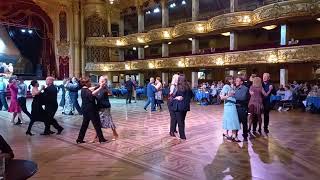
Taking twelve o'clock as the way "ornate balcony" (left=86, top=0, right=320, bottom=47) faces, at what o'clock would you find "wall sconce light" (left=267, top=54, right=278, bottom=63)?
The wall sconce light is roughly at 9 o'clock from the ornate balcony.

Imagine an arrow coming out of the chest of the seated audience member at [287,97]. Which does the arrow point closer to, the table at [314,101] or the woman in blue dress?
the woman in blue dress

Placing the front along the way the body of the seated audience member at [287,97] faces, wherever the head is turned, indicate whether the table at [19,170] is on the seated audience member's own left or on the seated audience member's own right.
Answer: on the seated audience member's own left

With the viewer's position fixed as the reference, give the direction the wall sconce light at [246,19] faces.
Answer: facing the viewer and to the left of the viewer

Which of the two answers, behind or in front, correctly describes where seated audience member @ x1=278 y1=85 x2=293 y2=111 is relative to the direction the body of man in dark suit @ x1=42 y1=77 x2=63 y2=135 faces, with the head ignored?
behind

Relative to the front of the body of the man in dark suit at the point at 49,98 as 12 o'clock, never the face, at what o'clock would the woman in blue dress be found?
The woman in blue dress is roughly at 7 o'clock from the man in dark suit.

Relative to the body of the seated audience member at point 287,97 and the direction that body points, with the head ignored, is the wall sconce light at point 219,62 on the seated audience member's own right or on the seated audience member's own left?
on the seated audience member's own right

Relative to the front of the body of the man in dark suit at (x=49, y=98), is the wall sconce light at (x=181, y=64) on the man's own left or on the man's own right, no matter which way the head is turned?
on the man's own right

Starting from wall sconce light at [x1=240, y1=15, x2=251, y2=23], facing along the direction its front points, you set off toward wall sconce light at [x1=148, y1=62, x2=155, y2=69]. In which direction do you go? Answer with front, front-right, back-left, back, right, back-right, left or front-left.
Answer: right

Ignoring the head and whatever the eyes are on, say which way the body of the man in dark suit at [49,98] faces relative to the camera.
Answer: to the viewer's left

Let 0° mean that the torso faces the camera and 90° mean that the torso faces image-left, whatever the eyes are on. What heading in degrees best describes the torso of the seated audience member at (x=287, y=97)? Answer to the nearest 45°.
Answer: approximately 90°

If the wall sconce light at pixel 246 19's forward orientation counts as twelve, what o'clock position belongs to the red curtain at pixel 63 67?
The red curtain is roughly at 2 o'clock from the wall sconce light.

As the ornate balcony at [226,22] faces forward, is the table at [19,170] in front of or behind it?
in front
